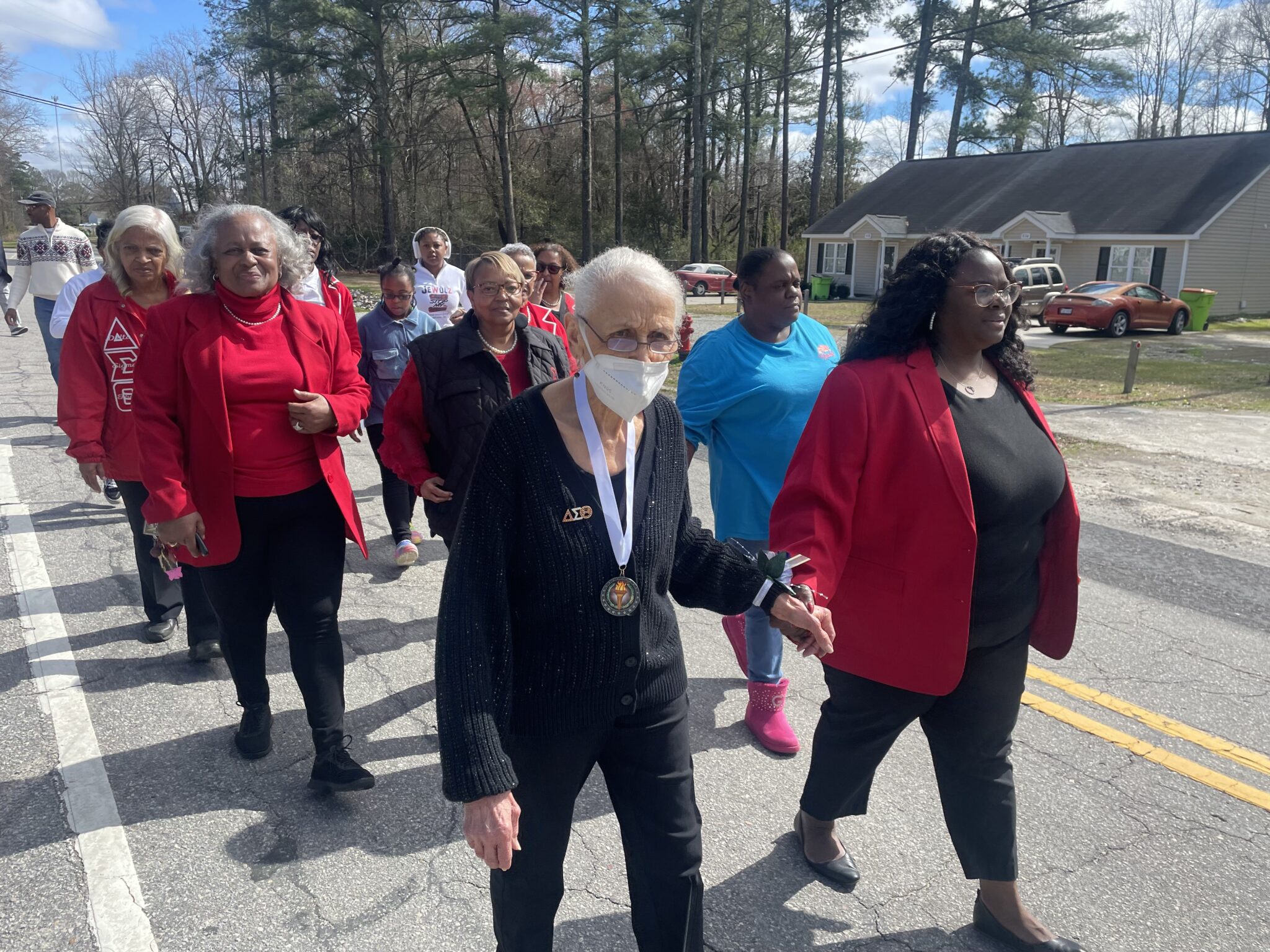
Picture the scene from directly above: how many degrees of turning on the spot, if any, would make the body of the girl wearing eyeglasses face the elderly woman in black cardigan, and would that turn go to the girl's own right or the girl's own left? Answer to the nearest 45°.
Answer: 0° — they already face them

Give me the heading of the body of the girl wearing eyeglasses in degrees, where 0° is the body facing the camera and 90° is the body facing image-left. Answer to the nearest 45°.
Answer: approximately 0°

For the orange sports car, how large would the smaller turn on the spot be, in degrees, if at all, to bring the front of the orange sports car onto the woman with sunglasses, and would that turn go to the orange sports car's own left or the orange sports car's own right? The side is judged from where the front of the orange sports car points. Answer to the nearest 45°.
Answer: approximately 135° to the orange sports car's own right

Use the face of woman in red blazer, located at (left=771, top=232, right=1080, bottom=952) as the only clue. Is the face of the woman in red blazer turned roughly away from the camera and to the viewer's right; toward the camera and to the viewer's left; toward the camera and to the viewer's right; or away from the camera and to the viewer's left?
toward the camera and to the viewer's right

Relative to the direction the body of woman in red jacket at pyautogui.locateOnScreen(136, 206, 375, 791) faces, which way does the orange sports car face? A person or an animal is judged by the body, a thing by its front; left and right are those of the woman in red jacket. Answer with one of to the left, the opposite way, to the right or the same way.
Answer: to the left

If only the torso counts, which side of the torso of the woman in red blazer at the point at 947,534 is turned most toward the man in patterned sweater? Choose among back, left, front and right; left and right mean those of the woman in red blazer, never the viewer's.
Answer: back

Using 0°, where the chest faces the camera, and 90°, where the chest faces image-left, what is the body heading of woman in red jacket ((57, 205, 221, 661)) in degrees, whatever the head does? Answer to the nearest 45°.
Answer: approximately 0°

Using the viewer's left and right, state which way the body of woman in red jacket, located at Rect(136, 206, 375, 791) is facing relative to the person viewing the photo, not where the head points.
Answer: facing the viewer

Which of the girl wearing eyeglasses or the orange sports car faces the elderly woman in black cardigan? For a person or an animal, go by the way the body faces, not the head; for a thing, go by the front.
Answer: the girl wearing eyeglasses

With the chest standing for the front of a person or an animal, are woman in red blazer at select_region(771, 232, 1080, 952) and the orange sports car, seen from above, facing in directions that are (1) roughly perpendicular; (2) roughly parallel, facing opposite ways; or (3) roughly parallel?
roughly perpendicular

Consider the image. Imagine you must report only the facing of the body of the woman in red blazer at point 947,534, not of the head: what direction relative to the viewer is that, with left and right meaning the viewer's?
facing the viewer and to the right of the viewer

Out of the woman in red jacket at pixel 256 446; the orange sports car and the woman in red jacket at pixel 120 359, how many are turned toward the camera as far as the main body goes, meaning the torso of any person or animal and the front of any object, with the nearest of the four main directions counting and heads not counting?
2
